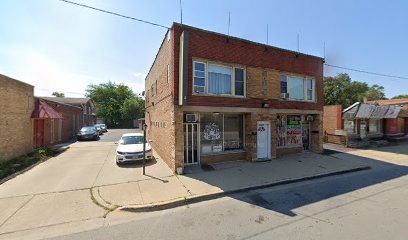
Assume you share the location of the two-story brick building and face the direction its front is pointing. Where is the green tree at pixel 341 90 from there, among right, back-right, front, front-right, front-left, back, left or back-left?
left

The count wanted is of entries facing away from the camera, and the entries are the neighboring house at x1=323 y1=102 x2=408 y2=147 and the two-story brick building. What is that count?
0

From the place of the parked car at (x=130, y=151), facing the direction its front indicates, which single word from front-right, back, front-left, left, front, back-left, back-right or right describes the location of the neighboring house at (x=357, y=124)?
left

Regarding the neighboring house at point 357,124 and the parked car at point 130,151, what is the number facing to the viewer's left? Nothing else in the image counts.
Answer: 0

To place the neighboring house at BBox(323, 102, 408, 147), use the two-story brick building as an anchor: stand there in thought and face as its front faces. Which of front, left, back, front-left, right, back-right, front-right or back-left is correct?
left

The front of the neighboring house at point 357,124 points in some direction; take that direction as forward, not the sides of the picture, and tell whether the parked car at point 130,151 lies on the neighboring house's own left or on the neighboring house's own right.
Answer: on the neighboring house's own right

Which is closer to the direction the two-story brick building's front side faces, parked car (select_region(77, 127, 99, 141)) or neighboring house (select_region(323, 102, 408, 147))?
the neighboring house

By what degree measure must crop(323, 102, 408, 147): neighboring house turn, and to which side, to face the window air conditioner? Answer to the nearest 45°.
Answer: approximately 45° to its right

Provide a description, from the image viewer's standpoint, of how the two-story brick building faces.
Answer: facing the viewer and to the right of the viewer

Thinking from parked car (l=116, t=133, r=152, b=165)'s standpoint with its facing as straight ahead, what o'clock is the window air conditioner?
The window air conditioner is roughly at 10 o'clock from the parked car.

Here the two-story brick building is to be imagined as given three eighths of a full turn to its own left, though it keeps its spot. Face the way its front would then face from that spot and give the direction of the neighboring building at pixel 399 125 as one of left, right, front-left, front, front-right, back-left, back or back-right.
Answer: front-right

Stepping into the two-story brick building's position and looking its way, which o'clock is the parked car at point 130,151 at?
The parked car is roughly at 4 o'clock from the two-story brick building.

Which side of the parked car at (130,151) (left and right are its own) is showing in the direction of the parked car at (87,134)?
back
